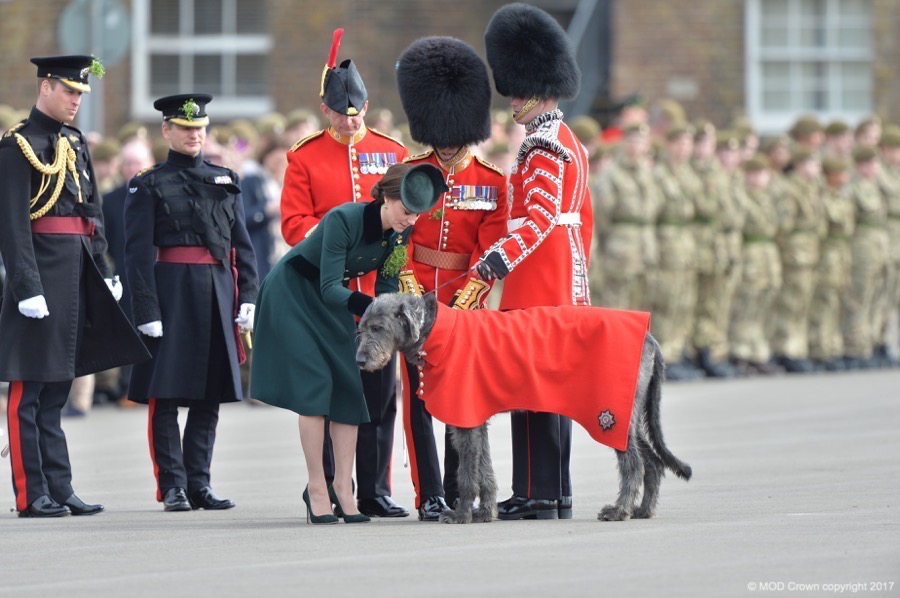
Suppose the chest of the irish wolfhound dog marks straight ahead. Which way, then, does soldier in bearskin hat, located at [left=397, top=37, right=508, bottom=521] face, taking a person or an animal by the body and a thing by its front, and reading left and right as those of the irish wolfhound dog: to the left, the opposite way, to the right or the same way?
to the left

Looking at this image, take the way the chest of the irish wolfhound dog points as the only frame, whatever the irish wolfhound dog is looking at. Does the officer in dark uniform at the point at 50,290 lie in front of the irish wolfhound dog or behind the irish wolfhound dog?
in front

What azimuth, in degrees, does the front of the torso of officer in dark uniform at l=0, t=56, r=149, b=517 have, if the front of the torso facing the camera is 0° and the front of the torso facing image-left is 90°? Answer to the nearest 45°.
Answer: approximately 315°

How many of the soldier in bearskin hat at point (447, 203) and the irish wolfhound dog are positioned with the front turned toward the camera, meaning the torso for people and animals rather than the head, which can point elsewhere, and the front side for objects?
1

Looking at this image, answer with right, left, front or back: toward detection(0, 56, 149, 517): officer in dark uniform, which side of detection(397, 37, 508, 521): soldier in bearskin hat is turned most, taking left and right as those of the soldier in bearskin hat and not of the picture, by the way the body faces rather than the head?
right

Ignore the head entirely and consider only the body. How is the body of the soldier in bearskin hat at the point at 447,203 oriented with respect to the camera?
toward the camera

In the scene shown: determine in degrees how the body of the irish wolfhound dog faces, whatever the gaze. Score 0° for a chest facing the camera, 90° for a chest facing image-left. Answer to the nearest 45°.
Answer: approximately 90°
